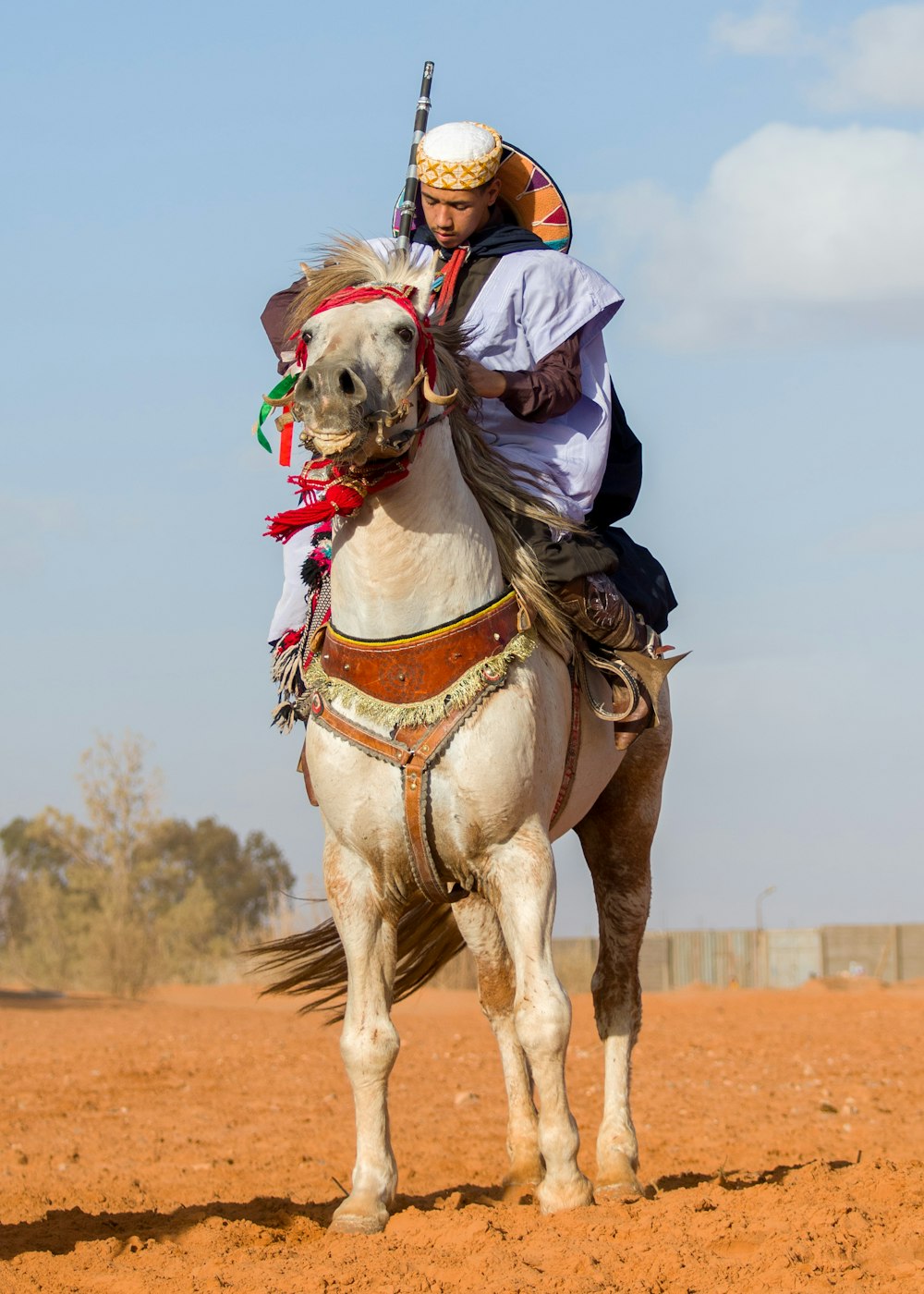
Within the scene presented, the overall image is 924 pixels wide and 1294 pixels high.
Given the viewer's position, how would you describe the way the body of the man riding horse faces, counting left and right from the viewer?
facing the viewer and to the left of the viewer

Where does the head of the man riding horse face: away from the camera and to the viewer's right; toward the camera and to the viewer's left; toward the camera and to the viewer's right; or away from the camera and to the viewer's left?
toward the camera and to the viewer's left
